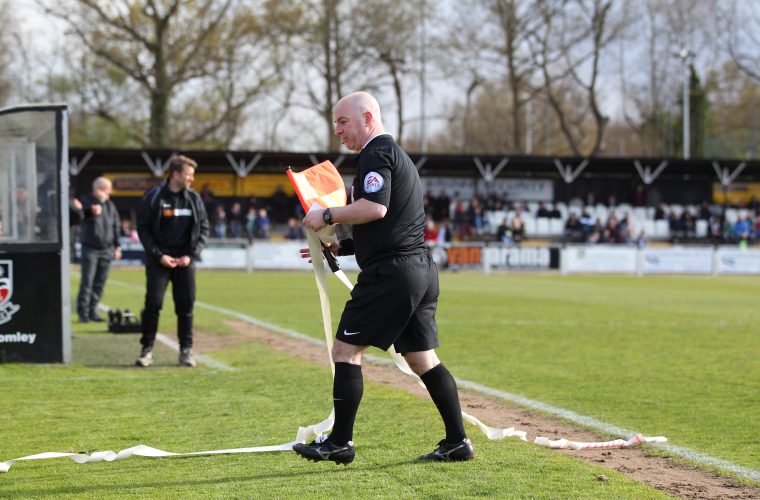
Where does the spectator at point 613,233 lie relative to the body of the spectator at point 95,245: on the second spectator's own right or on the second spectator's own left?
on the second spectator's own left

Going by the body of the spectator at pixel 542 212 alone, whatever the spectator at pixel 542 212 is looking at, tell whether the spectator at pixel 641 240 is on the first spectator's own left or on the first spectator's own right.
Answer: on the first spectator's own left

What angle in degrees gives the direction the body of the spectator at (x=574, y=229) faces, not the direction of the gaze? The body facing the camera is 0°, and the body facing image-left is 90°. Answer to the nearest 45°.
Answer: approximately 0°

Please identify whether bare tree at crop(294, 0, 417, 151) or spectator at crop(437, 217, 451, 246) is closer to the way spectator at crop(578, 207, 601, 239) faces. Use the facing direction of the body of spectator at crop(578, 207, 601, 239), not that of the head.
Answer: the spectator

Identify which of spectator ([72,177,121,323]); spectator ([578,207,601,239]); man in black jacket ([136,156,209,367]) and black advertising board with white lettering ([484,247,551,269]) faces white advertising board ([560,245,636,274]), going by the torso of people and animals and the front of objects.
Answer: spectator ([578,207,601,239])

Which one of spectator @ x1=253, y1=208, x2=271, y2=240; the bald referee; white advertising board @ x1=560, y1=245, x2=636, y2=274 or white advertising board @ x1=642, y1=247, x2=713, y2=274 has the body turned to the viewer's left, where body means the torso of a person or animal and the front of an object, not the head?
the bald referee

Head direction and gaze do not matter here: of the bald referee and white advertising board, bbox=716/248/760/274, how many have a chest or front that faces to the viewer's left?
1

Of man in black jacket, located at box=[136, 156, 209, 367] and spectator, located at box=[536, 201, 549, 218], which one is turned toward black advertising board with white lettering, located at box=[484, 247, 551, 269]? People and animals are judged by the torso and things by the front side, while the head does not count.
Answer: the spectator

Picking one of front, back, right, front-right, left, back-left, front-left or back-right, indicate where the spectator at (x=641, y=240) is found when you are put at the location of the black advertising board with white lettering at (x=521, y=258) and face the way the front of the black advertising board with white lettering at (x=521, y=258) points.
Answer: back-left

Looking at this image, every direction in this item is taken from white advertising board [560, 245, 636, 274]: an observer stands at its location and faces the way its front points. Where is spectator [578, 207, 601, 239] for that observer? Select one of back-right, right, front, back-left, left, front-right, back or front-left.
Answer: back

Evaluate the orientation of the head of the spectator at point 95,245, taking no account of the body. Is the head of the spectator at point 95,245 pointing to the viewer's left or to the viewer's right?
to the viewer's right

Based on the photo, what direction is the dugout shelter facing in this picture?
to the viewer's right
